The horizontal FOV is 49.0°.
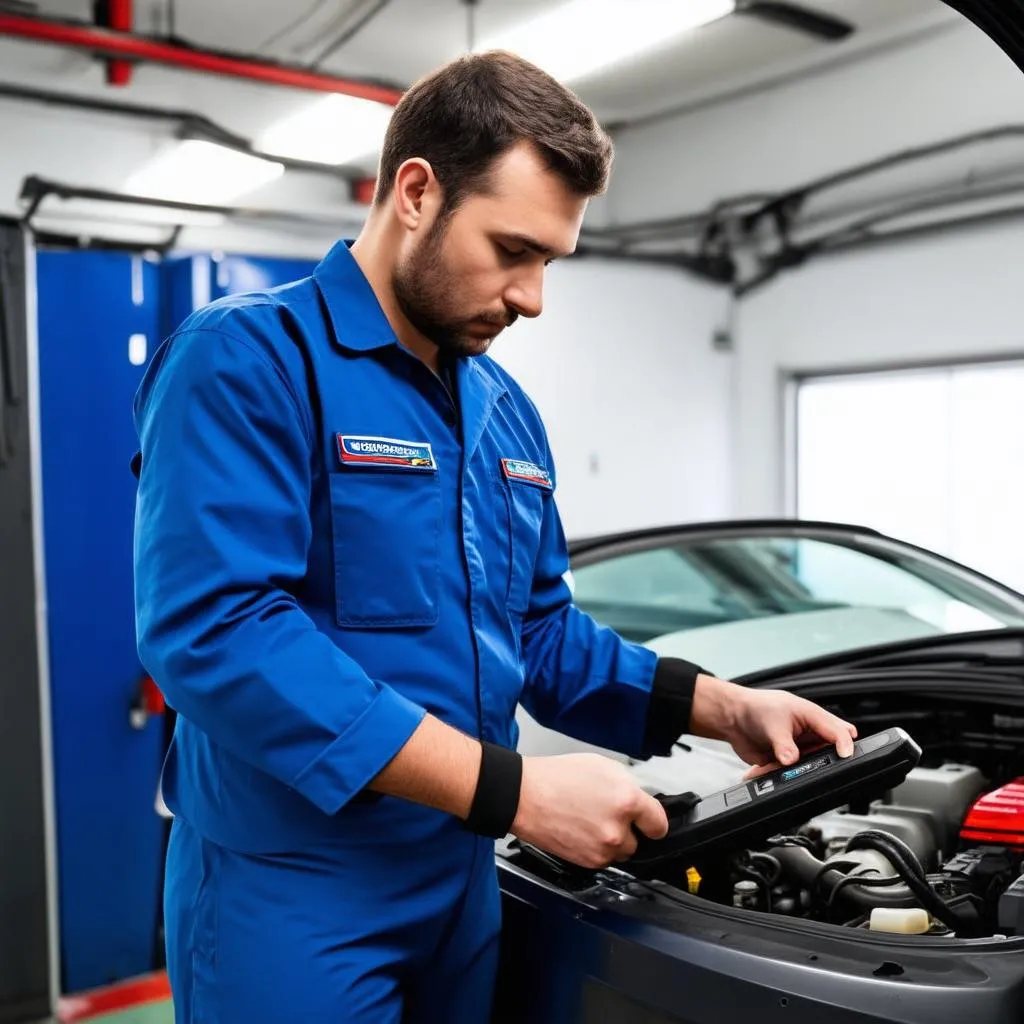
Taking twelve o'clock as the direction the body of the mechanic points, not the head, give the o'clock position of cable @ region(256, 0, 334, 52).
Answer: The cable is roughly at 7 o'clock from the mechanic.

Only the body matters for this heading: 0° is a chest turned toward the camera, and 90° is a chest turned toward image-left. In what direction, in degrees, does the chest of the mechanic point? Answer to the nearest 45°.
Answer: approximately 315°

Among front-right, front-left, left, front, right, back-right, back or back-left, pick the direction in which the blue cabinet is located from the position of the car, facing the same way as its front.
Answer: right

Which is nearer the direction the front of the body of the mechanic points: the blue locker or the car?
the car

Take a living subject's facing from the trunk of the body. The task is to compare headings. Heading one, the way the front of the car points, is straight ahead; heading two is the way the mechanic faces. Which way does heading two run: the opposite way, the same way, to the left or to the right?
to the left

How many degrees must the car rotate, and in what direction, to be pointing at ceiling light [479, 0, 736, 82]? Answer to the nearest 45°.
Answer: approximately 135° to its right
